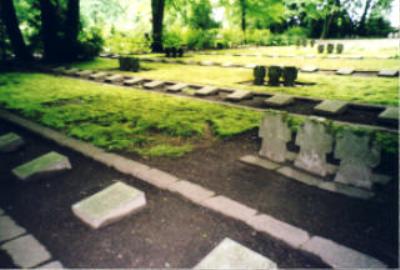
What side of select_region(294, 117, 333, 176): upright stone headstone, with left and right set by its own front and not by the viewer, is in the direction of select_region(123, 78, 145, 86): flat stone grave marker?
right

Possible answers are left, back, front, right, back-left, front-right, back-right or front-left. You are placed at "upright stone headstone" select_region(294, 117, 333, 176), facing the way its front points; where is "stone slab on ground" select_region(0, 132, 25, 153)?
front-right

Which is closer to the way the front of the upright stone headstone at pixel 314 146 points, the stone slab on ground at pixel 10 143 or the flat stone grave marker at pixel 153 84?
the stone slab on ground

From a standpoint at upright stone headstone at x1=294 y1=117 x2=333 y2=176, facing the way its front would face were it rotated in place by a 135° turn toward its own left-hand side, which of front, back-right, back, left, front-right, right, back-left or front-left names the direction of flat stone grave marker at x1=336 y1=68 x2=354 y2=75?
left

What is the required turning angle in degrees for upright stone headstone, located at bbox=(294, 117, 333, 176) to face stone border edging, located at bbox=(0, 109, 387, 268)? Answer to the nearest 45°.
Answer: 0° — it already faces it

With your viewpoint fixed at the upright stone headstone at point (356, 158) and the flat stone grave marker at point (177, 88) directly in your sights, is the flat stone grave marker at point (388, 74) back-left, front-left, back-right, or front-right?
front-right

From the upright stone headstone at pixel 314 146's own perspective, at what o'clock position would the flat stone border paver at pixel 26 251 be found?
The flat stone border paver is roughly at 12 o'clock from the upright stone headstone.

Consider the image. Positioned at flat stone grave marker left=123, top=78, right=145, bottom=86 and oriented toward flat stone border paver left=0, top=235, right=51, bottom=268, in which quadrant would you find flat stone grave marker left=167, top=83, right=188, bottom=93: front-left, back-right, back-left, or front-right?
front-left

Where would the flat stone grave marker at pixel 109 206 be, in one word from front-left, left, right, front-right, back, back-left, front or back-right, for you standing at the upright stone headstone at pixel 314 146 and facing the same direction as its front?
front

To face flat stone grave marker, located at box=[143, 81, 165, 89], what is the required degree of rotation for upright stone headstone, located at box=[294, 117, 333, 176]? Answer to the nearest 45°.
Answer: approximately 90° to its right

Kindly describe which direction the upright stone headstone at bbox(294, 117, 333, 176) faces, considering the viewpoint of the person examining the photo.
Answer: facing the viewer and to the left of the viewer

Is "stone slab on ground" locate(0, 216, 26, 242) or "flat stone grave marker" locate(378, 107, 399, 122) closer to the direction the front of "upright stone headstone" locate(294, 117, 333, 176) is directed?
the stone slab on ground

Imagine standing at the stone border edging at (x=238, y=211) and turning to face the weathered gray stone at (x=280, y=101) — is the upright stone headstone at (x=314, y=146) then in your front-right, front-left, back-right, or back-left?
front-right
